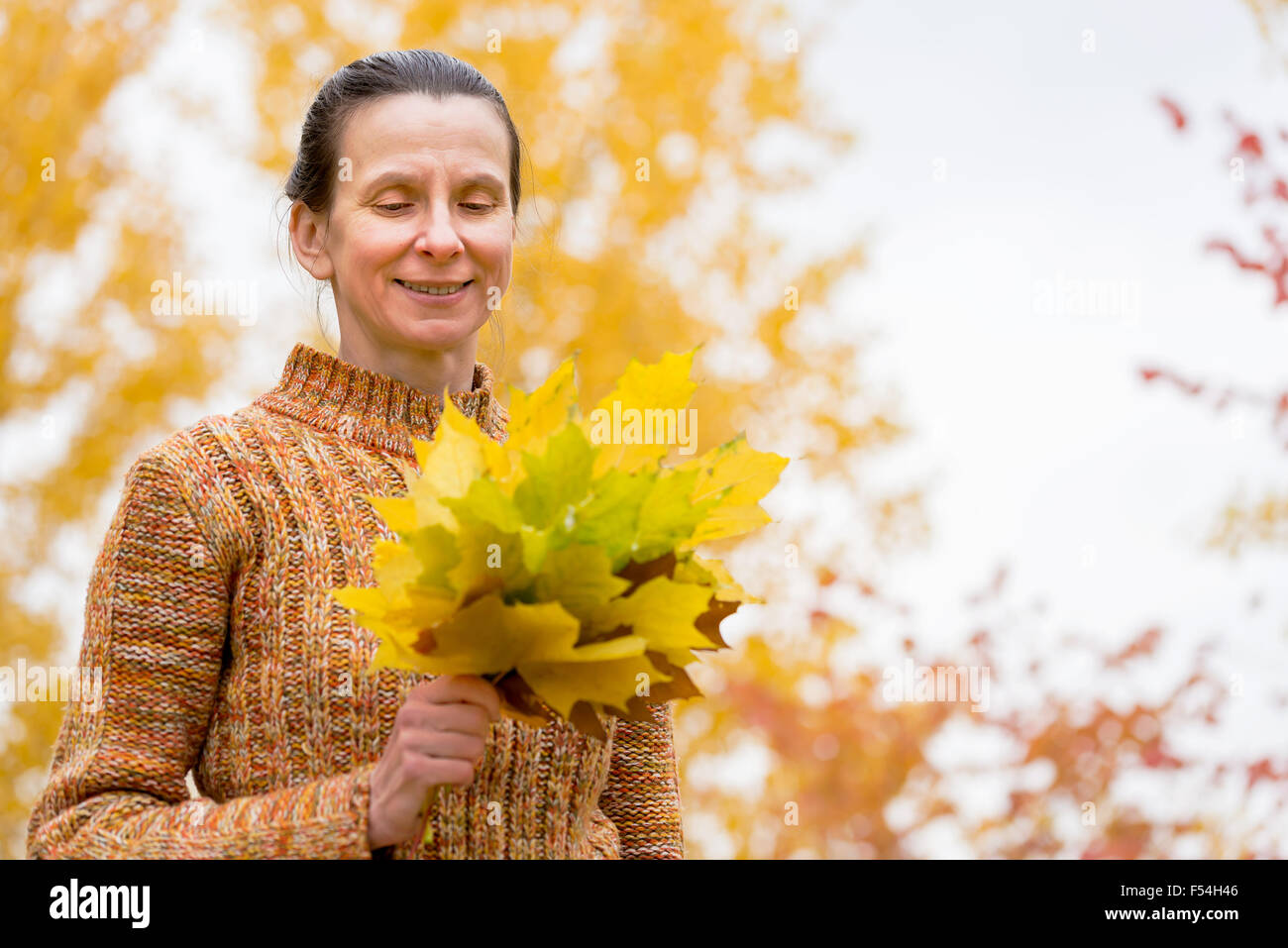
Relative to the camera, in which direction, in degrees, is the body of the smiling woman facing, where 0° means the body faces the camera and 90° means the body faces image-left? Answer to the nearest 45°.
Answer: approximately 315°
